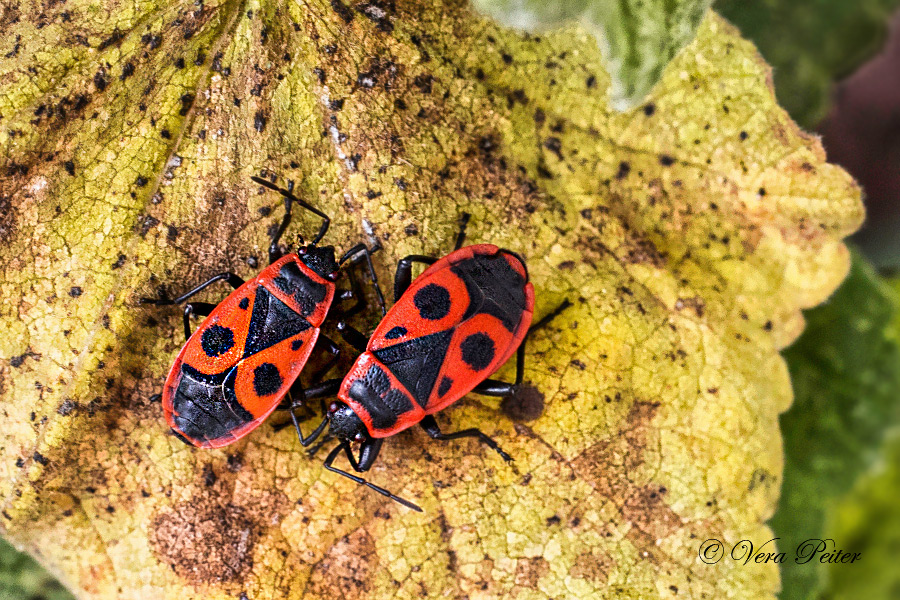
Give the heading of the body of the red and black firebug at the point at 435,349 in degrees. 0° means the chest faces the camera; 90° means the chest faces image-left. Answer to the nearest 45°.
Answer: approximately 45°

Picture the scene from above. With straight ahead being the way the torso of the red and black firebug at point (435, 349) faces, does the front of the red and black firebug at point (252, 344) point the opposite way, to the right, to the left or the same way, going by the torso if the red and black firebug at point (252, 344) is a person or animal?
the opposite way

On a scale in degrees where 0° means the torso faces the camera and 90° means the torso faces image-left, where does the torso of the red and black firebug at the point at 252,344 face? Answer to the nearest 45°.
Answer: approximately 225°
